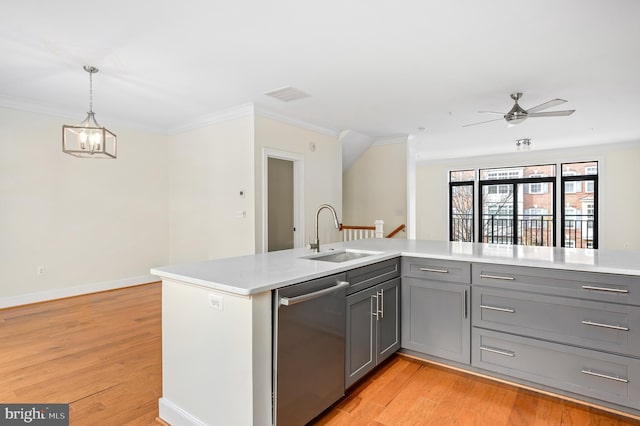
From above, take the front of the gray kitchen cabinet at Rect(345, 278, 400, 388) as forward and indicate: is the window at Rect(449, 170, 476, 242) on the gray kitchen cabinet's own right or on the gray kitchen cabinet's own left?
on the gray kitchen cabinet's own left

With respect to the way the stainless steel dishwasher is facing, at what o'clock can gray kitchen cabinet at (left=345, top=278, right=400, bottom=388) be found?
The gray kitchen cabinet is roughly at 9 o'clock from the stainless steel dishwasher.

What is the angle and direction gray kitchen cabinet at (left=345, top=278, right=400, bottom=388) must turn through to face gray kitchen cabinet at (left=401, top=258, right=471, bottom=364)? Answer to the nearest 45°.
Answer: approximately 90° to its left

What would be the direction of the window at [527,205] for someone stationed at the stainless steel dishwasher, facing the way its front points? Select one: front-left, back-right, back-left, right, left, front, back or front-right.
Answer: left

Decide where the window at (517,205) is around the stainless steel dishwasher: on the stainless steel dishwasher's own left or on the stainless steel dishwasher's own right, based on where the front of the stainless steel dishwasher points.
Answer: on the stainless steel dishwasher's own left

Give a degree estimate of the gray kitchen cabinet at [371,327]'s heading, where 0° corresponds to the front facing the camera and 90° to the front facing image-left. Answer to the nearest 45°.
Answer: approximately 315°

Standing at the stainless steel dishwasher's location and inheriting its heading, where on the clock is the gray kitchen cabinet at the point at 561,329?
The gray kitchen cabinet is roughly at 10 o'clock from the stainless steel dishwasher.

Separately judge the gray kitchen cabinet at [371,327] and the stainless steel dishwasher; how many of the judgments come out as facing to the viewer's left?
0

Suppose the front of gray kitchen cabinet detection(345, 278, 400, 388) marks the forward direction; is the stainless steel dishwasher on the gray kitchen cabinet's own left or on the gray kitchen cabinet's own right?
on the gray kitchen cabinet's own right

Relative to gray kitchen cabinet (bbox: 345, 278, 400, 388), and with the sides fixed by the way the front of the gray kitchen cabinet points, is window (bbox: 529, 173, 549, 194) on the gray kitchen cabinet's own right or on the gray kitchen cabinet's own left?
on the gray kitchen cabinet's own left

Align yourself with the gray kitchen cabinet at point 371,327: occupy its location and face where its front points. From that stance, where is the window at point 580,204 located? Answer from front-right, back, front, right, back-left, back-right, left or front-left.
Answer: left
